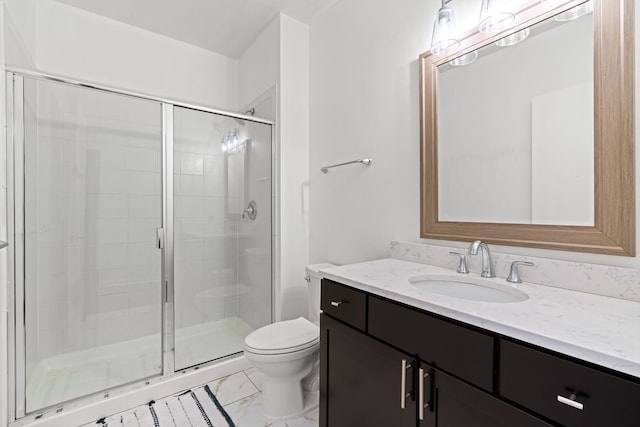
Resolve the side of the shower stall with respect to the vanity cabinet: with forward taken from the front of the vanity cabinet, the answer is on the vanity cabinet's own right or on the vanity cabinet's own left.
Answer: on the vanity cabinet's own right

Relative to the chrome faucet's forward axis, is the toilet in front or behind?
in front

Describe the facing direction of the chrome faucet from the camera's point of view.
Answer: facing the viewer and to the left of the viewer

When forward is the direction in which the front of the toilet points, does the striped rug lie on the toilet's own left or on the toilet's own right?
on the toilet's own right

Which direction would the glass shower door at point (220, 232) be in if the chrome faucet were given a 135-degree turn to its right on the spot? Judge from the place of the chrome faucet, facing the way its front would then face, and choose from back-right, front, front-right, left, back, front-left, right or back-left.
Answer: left

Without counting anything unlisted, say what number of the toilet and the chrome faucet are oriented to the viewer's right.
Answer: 0

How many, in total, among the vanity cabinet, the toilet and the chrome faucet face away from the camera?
0

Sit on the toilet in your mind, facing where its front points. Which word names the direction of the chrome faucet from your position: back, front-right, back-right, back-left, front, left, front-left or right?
left

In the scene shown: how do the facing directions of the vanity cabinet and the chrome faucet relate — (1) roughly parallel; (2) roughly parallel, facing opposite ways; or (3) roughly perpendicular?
roughly parallel

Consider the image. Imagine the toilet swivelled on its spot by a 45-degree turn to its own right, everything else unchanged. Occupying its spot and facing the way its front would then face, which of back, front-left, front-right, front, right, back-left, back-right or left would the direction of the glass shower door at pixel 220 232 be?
front-right

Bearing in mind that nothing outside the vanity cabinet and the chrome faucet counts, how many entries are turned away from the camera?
0
